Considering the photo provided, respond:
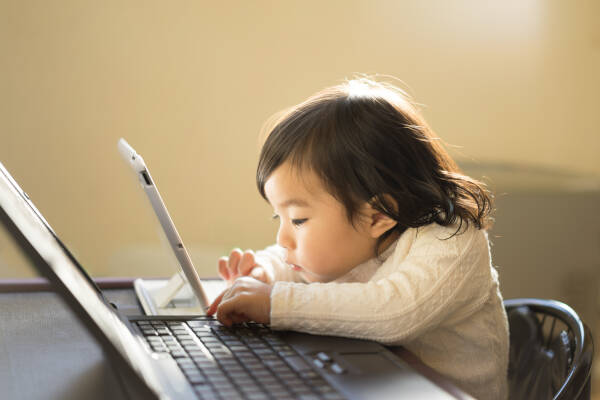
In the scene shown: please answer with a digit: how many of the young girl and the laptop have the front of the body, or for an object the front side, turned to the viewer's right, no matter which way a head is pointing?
1

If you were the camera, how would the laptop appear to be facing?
facing to the right of the viewer

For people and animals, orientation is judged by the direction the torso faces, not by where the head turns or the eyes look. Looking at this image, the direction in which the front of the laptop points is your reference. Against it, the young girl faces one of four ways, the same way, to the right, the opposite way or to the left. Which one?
the opposite way

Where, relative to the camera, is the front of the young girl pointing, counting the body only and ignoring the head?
to the viewer's left

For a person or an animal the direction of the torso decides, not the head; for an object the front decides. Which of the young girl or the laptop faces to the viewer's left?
the young girl

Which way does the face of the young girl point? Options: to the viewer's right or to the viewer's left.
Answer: to the viewer's left
